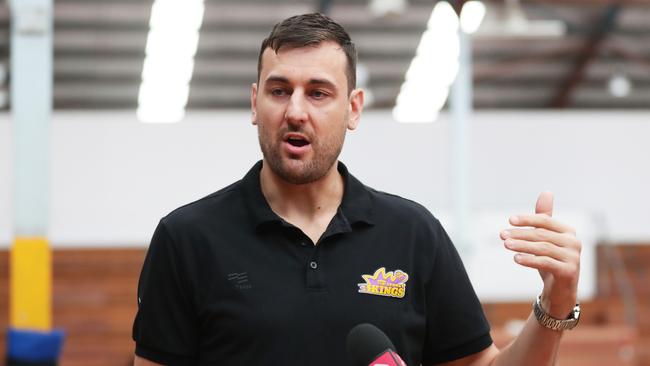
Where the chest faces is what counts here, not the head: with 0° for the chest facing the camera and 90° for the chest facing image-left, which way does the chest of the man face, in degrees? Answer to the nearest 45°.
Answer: approximately 0°

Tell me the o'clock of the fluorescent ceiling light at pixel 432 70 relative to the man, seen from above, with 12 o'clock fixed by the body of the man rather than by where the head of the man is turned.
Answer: The fluorescent ceiling light is roughly at 6 o'clock from the man.

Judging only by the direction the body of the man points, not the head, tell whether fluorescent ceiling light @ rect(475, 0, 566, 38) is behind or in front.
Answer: behind

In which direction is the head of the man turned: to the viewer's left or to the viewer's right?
to the viewer's left

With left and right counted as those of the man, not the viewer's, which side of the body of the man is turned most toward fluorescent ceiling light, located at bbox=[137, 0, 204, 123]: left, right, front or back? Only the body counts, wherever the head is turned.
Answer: back

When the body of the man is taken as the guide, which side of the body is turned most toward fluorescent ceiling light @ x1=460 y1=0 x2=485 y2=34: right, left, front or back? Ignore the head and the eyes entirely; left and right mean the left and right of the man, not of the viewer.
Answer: back
